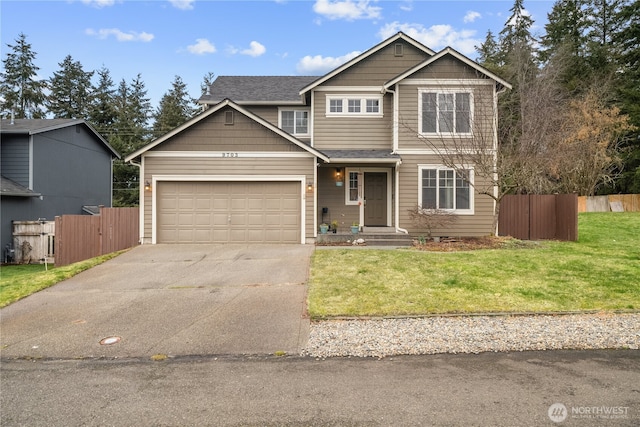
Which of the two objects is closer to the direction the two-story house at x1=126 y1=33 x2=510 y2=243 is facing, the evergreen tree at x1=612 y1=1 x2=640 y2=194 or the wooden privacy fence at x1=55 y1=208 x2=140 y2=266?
the wooden privacy fence

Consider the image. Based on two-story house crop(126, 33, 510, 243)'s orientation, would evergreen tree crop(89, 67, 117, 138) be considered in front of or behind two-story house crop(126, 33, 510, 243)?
behind

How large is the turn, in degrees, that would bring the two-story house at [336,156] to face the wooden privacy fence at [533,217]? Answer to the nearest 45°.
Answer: approximately 90° to its left

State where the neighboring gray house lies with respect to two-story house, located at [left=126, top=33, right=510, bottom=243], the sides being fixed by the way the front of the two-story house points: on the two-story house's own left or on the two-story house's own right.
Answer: on the two-story house's own right

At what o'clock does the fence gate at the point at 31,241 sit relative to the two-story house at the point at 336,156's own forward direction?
The fence gate is roughly at 3 o'clock from the two-story house.

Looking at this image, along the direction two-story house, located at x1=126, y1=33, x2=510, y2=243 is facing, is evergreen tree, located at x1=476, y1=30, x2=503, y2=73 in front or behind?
behind

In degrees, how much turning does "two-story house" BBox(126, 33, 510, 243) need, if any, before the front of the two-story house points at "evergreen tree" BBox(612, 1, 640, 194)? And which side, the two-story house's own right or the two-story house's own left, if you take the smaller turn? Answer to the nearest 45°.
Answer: approximately 135° to the two-story house's own left

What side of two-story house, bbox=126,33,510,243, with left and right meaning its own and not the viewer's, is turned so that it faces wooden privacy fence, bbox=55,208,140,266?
right

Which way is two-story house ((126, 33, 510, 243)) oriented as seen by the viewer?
toward the camera

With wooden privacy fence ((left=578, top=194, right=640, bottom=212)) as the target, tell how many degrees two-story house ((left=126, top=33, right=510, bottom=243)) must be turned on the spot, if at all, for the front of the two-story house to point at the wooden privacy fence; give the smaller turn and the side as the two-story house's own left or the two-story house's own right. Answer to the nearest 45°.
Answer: approximately 135° to the two-story house's own left

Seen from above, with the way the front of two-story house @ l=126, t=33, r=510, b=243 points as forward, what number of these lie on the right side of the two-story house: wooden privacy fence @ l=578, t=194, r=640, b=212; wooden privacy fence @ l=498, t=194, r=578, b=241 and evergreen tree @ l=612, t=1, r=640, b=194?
0
